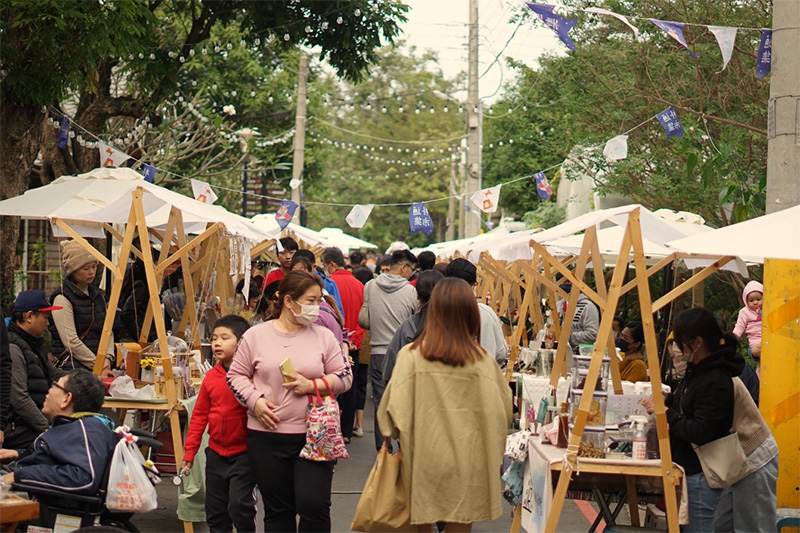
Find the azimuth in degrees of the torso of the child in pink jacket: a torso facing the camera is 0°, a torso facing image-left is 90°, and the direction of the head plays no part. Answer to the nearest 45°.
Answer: approximately 0°

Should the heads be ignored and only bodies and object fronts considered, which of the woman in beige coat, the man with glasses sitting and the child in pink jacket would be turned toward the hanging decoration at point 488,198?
the woman in beige coat

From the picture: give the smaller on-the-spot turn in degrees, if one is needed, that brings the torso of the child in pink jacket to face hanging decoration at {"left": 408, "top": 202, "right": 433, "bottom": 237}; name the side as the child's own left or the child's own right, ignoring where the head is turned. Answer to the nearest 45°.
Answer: approximately 135° to the child's own right

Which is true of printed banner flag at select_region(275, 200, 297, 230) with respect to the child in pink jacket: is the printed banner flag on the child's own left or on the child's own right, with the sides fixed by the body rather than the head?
on the child's own right

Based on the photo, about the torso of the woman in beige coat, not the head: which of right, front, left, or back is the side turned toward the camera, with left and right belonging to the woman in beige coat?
back

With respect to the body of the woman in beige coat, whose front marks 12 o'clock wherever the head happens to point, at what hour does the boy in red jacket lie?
The boy in red jacket is roughly at 10 o'clock from the woman in beige coat.

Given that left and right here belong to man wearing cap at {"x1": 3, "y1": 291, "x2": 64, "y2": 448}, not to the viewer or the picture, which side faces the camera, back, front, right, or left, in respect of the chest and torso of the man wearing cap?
right

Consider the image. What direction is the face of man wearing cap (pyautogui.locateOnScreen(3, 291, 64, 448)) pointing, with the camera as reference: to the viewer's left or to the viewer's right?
to the viewer's right

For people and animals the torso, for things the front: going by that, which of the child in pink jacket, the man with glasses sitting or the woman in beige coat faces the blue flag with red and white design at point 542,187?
the woman in beige coat
